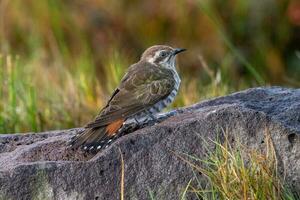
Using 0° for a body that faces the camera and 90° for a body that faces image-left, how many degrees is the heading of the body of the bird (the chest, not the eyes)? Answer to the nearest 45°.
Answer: approximately 270°
